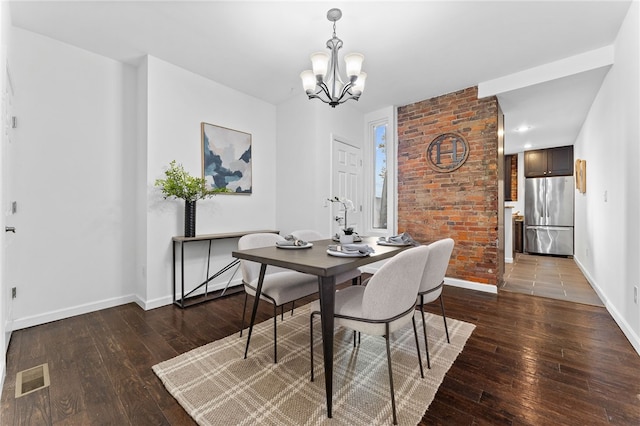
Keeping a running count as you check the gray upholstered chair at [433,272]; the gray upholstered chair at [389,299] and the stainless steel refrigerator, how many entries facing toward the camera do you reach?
1

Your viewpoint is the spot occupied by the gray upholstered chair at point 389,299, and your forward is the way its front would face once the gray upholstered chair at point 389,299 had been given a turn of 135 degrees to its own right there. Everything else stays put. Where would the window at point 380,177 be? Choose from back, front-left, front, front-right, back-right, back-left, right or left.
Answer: left

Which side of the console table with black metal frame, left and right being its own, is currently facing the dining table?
front

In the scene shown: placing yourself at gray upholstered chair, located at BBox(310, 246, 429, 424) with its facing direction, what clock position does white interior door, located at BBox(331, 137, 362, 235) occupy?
The white interior door is roughly at 1 o'clock from the gray upholstered chair.

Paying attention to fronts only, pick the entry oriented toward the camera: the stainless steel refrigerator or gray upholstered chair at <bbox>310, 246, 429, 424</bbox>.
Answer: the stainless steel refrigerator

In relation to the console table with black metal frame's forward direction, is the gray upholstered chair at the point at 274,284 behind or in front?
in front

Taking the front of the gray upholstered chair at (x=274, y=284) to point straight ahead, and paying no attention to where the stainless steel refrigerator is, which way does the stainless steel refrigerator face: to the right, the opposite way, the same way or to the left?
to the right

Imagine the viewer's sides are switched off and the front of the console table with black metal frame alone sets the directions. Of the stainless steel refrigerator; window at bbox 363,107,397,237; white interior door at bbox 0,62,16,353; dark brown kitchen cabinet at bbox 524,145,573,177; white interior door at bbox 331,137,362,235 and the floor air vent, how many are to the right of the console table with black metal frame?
2

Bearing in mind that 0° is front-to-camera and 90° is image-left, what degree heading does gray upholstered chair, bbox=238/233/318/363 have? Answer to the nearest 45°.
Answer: approximately 315°

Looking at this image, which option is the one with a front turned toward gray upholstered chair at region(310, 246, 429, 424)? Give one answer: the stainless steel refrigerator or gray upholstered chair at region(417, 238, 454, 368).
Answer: the stainless steel refrigerator

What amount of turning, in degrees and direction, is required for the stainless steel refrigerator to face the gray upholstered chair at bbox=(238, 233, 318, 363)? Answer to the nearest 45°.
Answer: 0° — it already faces it

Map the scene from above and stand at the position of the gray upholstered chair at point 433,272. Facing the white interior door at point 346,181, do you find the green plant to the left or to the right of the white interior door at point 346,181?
left

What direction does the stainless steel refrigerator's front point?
toward the camera

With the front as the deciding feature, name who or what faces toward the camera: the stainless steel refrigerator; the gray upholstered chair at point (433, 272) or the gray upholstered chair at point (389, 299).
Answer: the stainless steel refrigerator

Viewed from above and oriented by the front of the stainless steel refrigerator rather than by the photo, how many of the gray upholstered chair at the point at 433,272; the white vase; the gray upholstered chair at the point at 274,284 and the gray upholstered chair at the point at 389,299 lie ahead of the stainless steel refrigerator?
4

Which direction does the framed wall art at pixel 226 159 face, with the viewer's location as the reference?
facing the viewer and to the right of the viewer

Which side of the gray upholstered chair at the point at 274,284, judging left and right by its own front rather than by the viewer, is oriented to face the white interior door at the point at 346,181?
left

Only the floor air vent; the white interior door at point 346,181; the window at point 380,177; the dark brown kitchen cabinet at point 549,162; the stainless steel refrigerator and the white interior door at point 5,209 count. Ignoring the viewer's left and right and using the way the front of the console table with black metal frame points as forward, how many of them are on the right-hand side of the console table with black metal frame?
2

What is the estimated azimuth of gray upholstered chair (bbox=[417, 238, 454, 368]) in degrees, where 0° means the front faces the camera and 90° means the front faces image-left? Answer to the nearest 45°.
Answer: approximately 135°

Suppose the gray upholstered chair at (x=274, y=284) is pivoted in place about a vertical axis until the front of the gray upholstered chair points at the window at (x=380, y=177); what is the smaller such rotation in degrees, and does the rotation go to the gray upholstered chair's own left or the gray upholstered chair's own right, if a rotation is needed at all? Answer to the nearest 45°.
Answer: approximately 90° to the gray upholstered chair's own left
